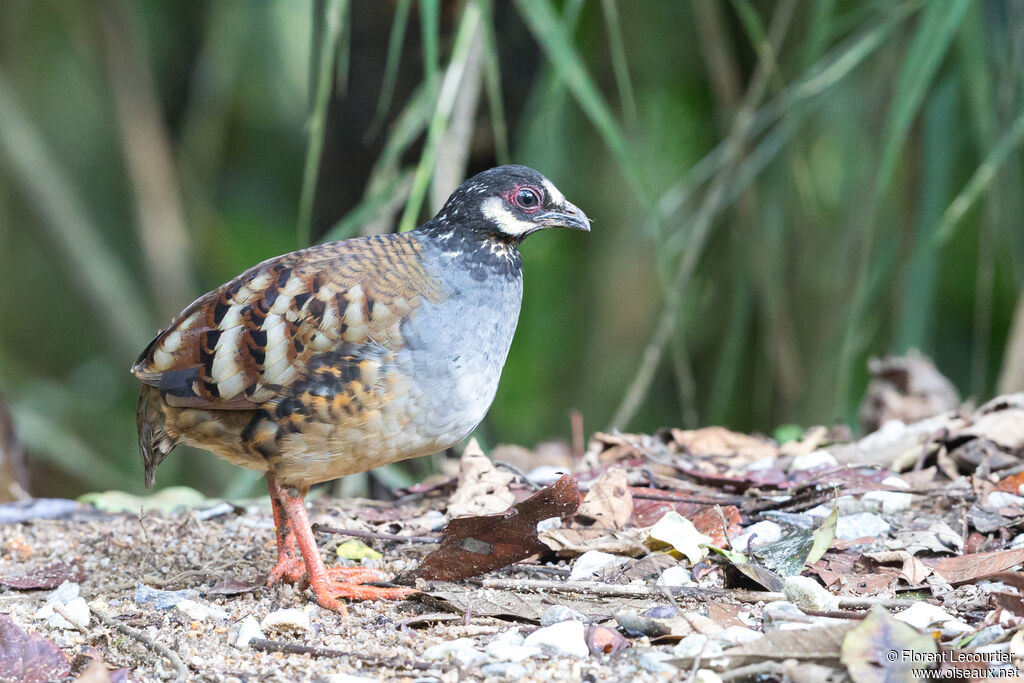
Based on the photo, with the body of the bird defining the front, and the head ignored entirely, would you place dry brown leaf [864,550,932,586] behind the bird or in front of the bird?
in front

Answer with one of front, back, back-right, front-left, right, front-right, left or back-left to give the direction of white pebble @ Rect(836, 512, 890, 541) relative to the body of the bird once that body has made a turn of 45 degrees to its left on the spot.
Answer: front-right

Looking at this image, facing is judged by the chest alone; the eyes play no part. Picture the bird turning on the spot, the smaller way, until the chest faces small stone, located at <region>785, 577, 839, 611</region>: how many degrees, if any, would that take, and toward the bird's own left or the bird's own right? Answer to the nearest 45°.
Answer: approximately 45° to the bird's own right

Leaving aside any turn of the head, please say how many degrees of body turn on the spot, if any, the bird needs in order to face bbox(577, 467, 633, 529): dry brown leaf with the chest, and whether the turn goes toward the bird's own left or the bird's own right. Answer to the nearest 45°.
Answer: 0° — it already faces it

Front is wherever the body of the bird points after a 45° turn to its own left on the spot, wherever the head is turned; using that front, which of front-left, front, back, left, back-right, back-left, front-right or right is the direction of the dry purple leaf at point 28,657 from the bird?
back

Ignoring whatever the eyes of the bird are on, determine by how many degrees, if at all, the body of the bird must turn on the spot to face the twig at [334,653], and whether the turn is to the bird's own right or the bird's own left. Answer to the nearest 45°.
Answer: approximately 90° to the bird's own right

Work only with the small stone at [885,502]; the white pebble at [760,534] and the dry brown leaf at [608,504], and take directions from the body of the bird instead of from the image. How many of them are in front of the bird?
3

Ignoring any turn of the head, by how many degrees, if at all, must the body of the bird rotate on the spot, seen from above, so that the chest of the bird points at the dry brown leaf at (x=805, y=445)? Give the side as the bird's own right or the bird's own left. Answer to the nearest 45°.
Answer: approximately 45° to the bird's own left

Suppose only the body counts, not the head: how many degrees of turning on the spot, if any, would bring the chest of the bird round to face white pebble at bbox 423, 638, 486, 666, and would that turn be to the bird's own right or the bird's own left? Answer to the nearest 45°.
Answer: approximately 90° to the bird's own right

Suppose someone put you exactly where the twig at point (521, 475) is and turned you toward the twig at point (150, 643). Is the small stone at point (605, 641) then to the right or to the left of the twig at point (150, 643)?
left

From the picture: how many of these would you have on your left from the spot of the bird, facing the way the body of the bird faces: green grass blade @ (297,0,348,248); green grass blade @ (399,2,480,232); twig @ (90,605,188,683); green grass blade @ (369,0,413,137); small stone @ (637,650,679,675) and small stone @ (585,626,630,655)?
3

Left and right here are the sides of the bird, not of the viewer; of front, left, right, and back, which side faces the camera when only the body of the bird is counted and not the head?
right

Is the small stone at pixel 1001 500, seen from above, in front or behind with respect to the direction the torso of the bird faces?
in front

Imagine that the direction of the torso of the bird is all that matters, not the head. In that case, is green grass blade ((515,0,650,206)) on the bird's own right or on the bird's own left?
on the bird's own left

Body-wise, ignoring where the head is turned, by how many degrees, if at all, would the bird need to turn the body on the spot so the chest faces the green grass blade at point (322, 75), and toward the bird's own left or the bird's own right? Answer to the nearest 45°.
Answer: approximately 90° to the bird's own left

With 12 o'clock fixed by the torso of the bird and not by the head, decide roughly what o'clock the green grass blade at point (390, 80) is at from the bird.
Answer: The green grass blade is roughly at 9 o'clock from the bird.
